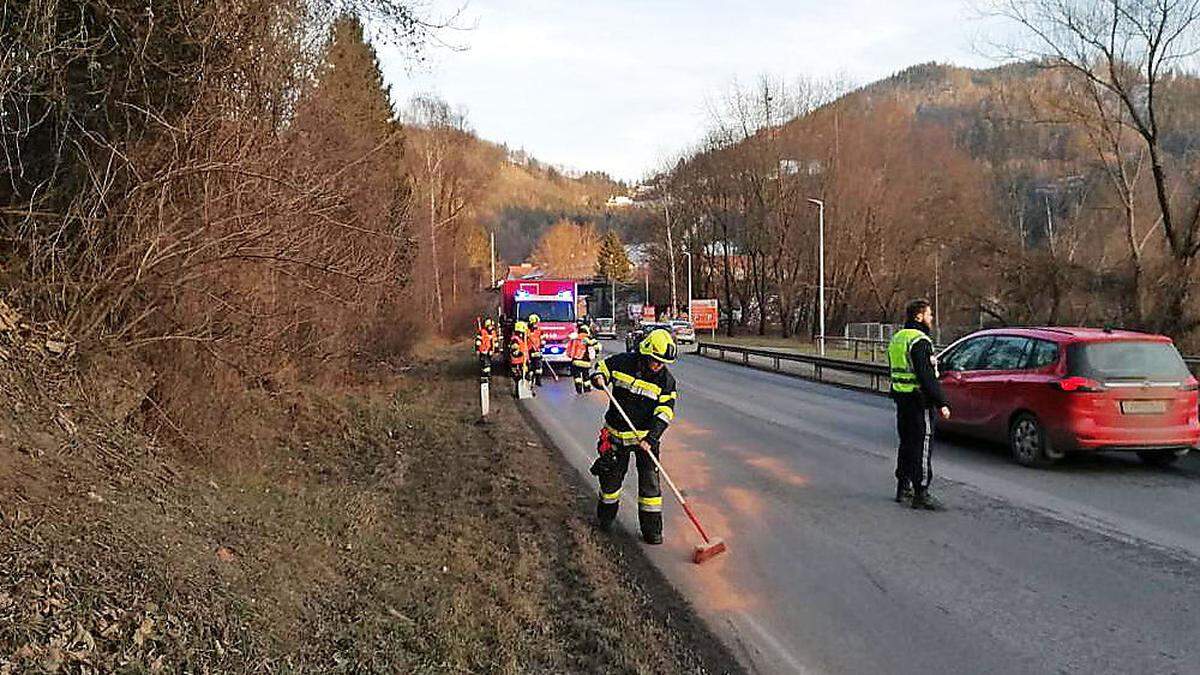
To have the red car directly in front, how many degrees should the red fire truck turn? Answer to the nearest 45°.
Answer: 0° — it already faces it

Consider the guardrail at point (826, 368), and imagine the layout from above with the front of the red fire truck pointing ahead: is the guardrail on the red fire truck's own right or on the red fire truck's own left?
on the red fire truck's own left

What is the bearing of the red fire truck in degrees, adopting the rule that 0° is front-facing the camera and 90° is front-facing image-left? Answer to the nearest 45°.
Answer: approximately 0°

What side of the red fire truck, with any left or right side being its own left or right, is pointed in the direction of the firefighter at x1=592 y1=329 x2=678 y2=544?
front

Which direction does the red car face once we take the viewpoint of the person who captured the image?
facing away from the viewer and to the left of the viewer

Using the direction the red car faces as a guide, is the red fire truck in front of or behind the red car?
in front

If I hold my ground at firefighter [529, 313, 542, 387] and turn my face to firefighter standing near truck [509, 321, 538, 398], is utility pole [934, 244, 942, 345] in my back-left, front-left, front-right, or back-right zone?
back-left

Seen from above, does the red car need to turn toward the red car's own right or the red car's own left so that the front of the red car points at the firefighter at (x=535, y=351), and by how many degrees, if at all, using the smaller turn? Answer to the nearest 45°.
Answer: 0° — it already faces them

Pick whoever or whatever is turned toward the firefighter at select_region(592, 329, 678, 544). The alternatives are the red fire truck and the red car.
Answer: the red fire truck

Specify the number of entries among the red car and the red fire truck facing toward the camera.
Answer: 1

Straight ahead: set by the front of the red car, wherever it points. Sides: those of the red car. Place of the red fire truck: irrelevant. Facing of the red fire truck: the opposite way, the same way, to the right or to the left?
the opposite way
